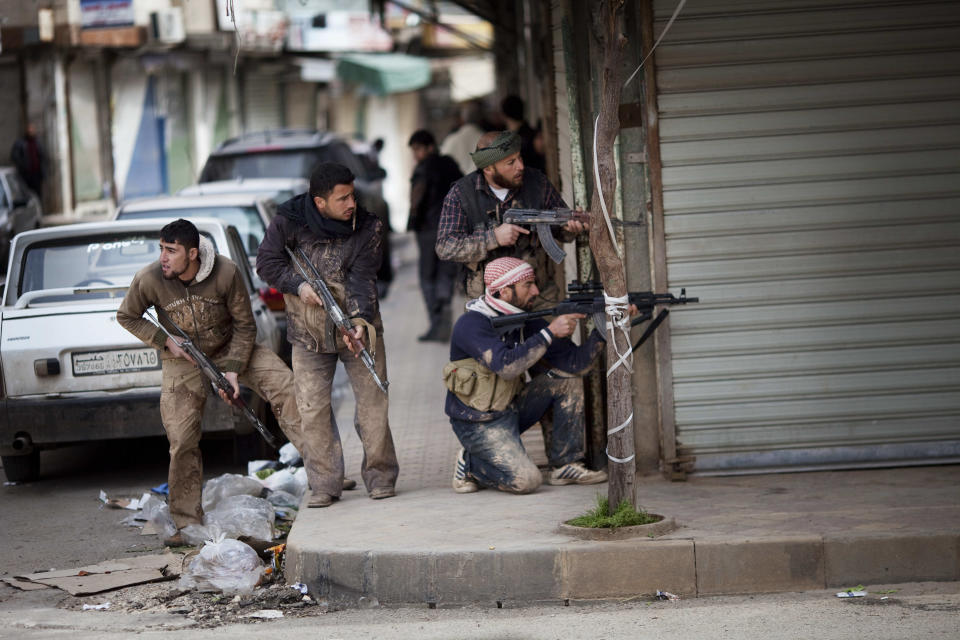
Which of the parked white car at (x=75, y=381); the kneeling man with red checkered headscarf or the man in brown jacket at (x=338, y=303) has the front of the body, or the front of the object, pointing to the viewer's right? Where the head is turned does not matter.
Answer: the kneeling man with red checkered headscarf

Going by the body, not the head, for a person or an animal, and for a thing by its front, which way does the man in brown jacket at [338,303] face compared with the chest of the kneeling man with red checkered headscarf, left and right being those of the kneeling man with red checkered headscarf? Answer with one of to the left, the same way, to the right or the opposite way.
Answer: to the right

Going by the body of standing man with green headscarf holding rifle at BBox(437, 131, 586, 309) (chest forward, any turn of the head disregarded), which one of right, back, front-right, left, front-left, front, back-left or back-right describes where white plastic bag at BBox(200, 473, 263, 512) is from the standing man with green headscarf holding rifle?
back-right

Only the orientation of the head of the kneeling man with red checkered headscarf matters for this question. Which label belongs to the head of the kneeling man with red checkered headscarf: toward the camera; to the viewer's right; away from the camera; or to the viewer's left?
to the viewer's right

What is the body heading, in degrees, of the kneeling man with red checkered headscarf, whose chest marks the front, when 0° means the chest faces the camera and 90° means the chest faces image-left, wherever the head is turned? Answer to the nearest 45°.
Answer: approximately 270°

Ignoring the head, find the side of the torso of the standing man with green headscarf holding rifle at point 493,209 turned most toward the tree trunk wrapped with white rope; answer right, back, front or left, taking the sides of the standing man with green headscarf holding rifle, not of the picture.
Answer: front

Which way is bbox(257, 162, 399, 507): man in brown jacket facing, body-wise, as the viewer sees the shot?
toward the camera
